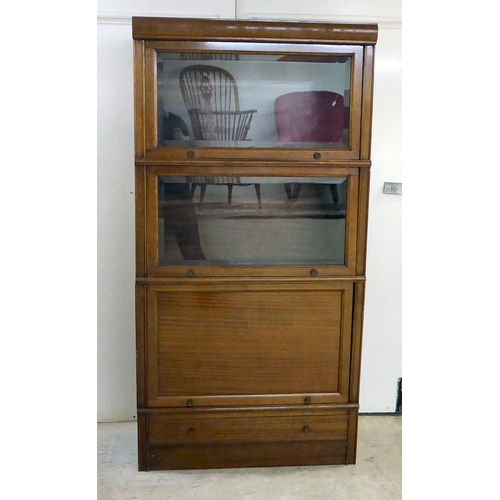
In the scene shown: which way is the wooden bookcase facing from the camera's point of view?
toward the camera
